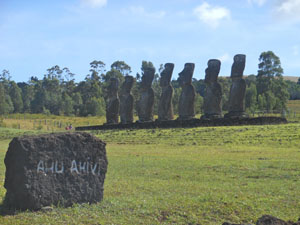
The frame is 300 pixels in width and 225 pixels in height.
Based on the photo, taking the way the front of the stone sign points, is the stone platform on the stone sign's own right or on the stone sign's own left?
on the stone sign's own left

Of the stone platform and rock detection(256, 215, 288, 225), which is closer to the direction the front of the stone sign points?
the rock

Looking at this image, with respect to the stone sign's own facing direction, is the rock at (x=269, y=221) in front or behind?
in front

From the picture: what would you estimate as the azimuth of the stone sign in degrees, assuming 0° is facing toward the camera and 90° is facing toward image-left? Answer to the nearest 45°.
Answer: approximately 315°

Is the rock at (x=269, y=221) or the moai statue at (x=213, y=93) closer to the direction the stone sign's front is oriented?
the rock
